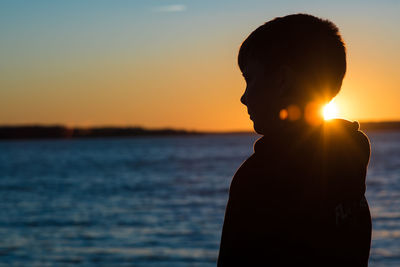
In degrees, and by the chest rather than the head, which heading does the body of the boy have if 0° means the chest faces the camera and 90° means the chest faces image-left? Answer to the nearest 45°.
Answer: approximately 90°

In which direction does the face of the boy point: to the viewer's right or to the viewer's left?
to the viewer's left
